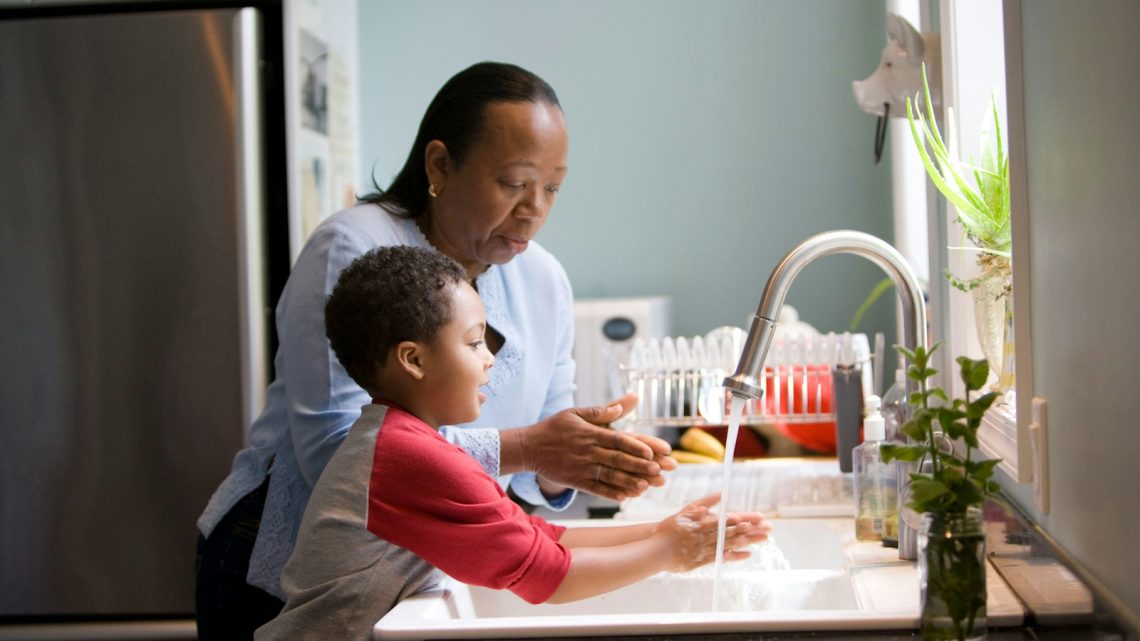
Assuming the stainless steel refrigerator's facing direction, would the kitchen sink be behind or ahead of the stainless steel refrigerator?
ahead

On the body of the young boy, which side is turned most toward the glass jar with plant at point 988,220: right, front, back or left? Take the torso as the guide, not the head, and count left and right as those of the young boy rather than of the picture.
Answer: front

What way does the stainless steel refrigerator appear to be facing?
toward the camera

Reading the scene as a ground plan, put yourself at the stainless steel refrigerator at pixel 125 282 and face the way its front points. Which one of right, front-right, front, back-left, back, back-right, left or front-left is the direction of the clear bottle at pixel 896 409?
front-left

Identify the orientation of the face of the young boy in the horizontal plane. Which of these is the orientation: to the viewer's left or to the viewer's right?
to the viewer's right

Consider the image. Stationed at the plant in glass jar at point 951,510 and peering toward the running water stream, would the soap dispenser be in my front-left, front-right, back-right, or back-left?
front-right

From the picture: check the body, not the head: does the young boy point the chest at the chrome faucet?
yes

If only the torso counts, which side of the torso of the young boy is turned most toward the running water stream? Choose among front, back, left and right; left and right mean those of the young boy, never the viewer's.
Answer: front

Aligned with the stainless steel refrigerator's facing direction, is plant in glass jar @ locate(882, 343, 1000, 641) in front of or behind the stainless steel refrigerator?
in front

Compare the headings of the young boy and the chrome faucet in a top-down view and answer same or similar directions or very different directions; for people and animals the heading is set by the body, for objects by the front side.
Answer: very different directions

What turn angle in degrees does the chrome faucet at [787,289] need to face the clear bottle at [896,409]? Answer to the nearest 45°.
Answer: approximately 90° to its right

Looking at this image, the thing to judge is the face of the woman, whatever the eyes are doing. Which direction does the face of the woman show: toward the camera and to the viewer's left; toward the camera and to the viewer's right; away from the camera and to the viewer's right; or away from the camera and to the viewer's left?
toward the camera and to the viewer's right

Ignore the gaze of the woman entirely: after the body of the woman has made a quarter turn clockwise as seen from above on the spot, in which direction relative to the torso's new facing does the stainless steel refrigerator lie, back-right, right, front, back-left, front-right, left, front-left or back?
right

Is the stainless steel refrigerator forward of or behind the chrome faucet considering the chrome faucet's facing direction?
forward

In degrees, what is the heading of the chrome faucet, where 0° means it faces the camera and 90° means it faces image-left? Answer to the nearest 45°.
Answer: approximately 90°
